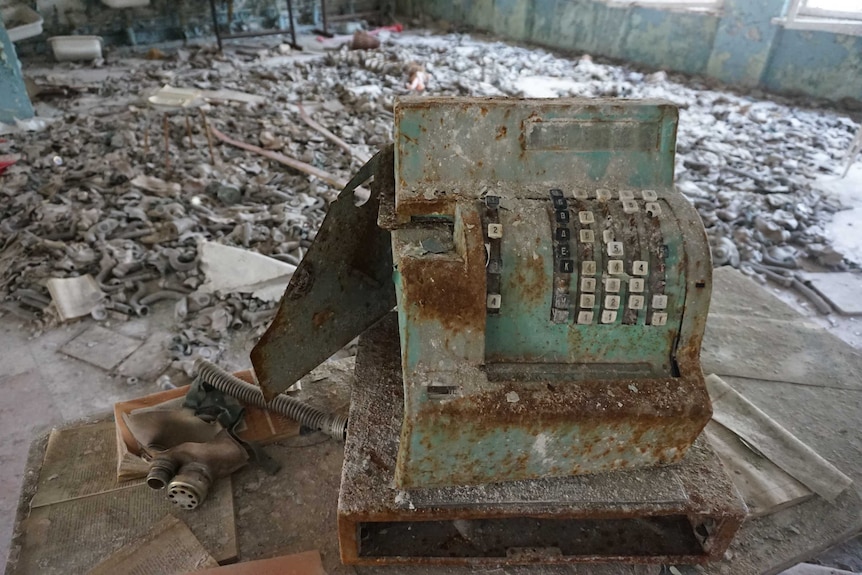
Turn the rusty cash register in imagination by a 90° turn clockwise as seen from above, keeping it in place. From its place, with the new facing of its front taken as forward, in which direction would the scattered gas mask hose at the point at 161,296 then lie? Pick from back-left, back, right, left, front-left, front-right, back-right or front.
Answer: front-right

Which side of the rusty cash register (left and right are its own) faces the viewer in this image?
front

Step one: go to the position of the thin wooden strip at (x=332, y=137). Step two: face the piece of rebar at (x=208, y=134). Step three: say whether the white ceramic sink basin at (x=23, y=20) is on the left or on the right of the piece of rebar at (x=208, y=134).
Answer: right

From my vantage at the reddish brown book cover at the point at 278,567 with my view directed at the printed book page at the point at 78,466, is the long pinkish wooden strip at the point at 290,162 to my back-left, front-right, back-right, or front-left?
front-right

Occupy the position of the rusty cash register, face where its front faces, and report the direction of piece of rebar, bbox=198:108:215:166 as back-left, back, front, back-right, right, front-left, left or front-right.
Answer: back-right

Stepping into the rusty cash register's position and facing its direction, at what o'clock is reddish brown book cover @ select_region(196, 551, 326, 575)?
The reddish brown book cover is roughly at 2 o'clock from the rusty cash register.

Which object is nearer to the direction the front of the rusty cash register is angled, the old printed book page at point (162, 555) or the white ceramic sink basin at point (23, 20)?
the old printed book page

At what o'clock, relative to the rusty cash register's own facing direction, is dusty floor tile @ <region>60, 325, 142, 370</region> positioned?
The dusty floor tile is roughly at 4 o'clock from the rusty cash register.

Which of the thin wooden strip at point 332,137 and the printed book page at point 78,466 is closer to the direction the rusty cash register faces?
the printed book page

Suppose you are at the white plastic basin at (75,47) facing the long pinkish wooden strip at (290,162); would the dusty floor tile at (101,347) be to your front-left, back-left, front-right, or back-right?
front-right

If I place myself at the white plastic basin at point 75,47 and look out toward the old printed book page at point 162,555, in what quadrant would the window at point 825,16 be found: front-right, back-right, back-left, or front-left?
front-left

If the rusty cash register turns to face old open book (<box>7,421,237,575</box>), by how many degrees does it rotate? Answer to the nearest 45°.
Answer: approximately 90° to its right

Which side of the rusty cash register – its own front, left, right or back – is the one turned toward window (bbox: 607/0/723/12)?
back

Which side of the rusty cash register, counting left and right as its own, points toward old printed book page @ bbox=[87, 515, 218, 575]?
right

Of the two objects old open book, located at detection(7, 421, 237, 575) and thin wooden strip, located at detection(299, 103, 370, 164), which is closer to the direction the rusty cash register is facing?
the old open book
